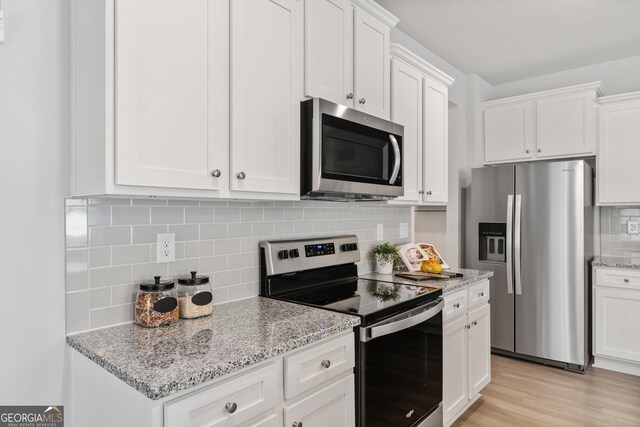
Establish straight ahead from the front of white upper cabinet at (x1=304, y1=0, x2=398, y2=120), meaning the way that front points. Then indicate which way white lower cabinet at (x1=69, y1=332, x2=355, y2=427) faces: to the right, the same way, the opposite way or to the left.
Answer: the same way

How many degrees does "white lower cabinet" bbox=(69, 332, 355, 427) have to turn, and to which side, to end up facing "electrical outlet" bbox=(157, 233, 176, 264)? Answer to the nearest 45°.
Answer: approximately 180°

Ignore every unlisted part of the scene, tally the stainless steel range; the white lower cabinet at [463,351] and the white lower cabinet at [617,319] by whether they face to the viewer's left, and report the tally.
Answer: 0

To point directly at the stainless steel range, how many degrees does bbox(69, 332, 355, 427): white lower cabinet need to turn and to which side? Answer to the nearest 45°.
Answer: approximately 90° to its left

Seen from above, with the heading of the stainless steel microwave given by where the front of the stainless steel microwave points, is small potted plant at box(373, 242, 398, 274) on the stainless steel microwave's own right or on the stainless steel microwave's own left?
on the stainless steel microwave's own left

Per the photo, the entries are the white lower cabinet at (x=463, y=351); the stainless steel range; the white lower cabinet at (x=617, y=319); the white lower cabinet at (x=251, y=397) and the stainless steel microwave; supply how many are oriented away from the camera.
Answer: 0

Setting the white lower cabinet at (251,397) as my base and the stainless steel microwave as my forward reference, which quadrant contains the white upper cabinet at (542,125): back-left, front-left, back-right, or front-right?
front-right

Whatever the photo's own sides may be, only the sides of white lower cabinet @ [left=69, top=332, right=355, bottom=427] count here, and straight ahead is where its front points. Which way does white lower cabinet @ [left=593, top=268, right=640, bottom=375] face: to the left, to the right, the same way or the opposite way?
to the right

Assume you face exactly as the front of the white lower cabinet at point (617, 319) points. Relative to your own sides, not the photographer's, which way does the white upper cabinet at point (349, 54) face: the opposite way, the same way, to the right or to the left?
to the left

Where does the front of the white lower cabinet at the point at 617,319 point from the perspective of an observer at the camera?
facing the viewer

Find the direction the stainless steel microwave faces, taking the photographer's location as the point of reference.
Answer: facing the viewer and to the right of the viewer

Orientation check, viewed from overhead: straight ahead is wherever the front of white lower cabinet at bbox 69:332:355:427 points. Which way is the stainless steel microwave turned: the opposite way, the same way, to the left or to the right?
the same way

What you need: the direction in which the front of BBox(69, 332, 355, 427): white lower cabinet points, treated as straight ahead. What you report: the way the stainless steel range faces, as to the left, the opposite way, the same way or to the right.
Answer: the same way

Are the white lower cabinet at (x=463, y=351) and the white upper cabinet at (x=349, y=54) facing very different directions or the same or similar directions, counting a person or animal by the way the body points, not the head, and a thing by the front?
same or similar directions

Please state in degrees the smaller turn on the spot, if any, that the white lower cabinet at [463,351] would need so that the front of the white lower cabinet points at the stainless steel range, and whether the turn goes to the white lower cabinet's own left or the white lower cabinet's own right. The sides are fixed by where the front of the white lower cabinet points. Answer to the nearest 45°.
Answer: approximately 90° to the white lower cabinet's own right
